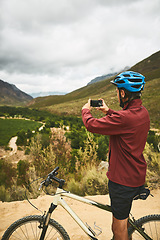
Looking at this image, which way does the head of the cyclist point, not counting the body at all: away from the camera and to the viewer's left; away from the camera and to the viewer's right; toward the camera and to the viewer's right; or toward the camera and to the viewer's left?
away from the camera and to the viewer's left

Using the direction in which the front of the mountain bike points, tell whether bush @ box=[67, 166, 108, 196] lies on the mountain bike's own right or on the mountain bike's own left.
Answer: on the mountain bike's own right

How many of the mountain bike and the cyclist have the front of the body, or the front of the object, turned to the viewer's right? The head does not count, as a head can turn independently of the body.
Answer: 0

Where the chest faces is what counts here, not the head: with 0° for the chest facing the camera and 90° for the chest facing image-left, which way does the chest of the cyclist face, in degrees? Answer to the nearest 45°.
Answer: approximately 135°

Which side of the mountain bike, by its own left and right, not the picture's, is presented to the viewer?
left
